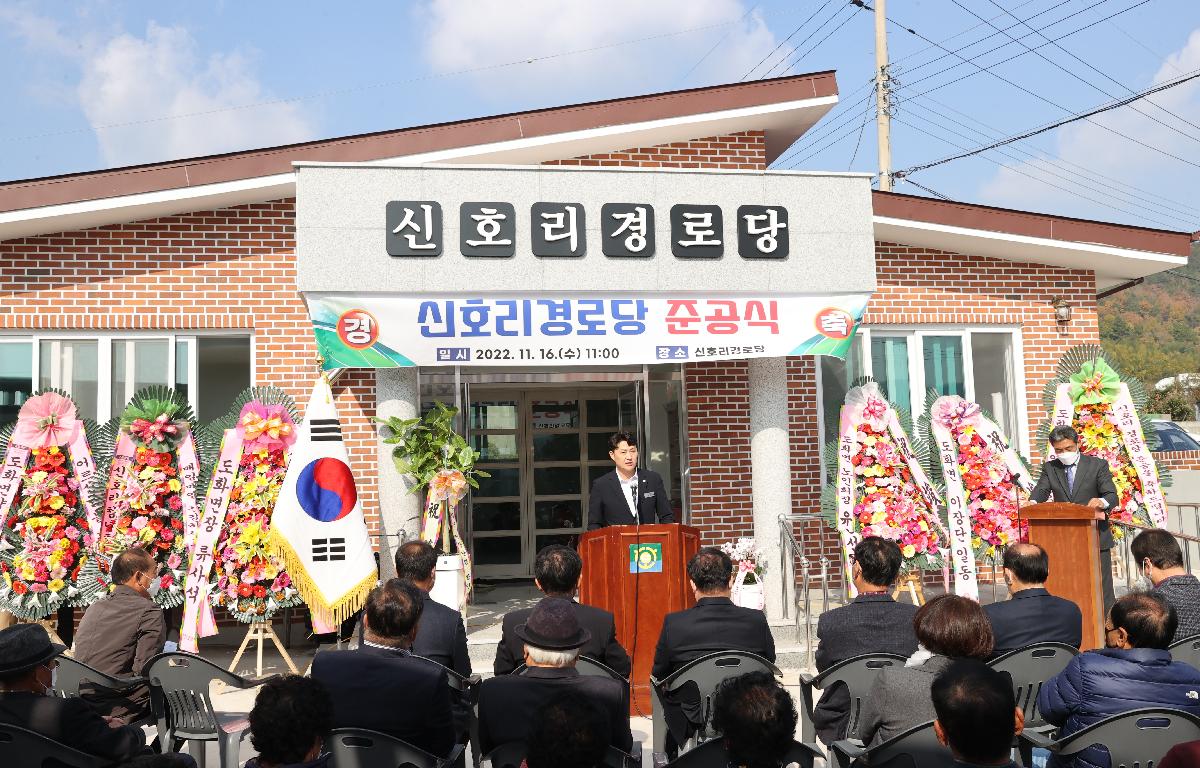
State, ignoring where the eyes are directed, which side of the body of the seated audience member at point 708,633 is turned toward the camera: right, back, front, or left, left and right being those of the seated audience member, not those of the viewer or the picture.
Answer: back

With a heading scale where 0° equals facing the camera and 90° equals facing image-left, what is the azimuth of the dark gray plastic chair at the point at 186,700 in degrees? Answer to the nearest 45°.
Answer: approximately 225°

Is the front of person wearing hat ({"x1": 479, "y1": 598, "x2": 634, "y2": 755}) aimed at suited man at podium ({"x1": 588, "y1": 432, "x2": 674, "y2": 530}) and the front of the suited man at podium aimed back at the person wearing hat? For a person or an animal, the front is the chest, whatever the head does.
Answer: yes

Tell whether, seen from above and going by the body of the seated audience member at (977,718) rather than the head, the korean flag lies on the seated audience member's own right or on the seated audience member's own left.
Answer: on the seated audience member's own left

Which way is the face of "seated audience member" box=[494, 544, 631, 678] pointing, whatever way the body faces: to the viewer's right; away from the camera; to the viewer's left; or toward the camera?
away from the camera

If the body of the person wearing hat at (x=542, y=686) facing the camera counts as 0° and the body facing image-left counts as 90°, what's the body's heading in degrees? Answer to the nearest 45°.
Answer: approximately 180°

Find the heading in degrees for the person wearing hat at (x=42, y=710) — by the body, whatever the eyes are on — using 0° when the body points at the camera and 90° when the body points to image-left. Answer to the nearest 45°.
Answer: approximately 225°

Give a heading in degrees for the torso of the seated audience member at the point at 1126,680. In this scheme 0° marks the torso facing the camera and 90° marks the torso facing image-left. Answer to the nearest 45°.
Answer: approximately 135°

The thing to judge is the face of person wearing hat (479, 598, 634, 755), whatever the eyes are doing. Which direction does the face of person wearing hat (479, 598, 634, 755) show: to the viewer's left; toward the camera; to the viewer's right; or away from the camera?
away from the camera

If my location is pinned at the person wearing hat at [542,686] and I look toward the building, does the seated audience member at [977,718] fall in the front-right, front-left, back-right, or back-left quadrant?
back-right
